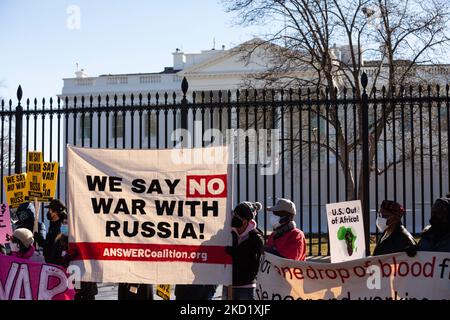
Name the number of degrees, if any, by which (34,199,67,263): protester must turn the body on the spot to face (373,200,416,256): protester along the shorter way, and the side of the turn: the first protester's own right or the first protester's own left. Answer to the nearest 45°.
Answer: approximately 135° to the first protester's own left

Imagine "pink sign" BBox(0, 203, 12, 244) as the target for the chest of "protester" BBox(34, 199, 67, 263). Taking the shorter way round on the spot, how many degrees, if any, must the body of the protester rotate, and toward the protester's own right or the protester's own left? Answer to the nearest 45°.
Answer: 0° — they already face it

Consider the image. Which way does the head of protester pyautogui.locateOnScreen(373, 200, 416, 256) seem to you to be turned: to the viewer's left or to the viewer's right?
to the viewer's left
